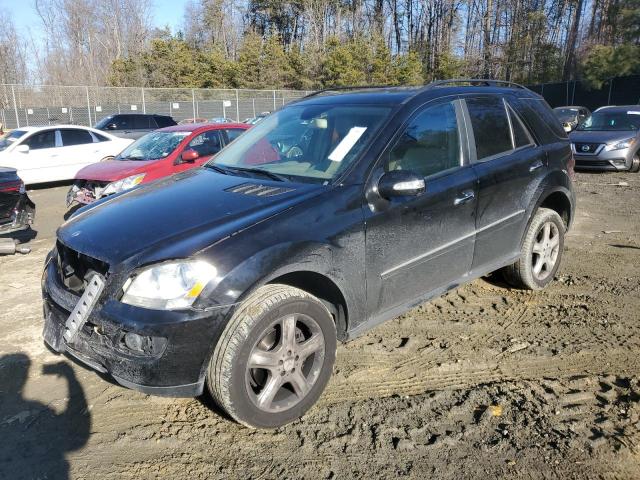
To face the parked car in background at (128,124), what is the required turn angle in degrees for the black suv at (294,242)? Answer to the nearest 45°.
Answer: approximately 135° to its right

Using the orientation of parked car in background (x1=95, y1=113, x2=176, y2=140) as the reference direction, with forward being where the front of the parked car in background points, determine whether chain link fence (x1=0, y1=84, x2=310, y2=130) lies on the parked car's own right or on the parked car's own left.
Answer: on the parked car's own right

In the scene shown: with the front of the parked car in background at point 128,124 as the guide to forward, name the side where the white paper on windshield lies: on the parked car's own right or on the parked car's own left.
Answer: on the parked car's own left

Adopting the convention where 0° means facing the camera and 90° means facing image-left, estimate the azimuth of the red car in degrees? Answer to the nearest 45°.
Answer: approximately 45°

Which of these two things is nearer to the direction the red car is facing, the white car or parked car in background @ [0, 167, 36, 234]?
the parked car in background

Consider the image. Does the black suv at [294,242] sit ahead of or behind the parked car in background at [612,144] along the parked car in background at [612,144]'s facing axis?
ahead

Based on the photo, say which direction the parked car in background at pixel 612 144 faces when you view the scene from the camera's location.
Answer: facing the viewer and to the left of the viewer

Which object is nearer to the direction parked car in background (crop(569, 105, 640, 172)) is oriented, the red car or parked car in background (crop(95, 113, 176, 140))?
the red car

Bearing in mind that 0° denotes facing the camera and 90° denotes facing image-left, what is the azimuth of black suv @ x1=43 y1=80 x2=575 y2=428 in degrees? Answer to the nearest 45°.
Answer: approximately 45°

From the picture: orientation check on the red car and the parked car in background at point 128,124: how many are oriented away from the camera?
0

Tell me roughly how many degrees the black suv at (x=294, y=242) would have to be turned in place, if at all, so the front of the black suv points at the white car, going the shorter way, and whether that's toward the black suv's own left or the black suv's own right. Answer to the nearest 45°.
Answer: approximately 90° to the black suv's own right

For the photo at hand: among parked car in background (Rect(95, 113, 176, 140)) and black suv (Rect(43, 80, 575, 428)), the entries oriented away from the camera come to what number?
0
